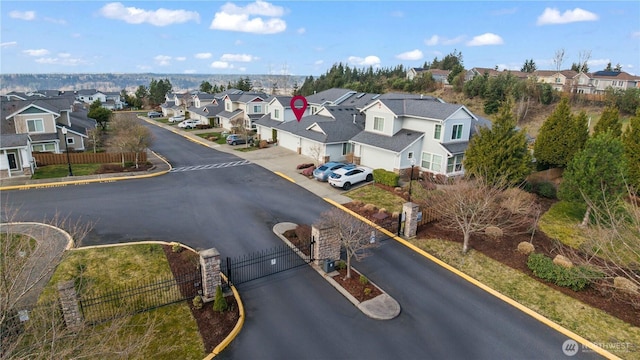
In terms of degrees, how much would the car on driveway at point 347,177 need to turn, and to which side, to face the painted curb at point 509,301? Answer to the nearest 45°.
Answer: approximately 90° to its right

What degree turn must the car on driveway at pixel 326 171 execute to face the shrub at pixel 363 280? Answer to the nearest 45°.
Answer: approximately 135° to its right

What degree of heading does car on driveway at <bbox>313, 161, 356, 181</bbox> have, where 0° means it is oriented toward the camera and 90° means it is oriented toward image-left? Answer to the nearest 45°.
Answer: approximately 225°

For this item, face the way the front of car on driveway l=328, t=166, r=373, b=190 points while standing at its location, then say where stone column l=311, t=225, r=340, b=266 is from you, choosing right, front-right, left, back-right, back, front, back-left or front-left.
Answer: back-right

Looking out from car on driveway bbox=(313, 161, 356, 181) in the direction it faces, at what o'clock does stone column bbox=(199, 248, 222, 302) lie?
The stone column is roughly at 5 o'clock from the car on driveway.

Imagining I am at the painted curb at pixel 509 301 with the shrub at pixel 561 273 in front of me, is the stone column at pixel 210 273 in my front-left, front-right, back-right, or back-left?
back-left

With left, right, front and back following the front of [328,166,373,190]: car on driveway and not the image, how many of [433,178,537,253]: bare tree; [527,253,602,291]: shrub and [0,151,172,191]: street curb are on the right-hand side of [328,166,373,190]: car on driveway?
2

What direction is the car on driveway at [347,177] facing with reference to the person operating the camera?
facing away from the viewer and to the right of the viewer
